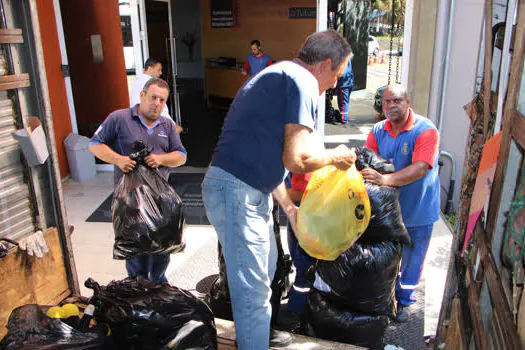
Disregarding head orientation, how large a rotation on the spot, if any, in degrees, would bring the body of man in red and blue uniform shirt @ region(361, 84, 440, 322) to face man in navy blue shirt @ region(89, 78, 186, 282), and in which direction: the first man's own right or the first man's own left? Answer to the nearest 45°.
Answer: approximately 45° to the first man's own right

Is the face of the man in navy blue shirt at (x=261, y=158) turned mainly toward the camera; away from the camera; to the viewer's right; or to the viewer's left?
to the viewer's right

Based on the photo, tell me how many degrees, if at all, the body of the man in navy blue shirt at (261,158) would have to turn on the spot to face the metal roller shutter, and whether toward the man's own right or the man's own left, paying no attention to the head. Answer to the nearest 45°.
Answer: approximately 180°

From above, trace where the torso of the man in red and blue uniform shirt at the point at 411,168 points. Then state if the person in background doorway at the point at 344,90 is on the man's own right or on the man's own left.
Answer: on the man's own right

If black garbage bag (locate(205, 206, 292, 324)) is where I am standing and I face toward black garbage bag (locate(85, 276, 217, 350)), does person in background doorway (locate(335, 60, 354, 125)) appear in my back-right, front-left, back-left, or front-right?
back-right

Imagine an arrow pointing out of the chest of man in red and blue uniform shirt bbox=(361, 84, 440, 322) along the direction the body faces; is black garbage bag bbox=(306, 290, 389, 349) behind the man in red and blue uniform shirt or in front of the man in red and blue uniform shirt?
in front

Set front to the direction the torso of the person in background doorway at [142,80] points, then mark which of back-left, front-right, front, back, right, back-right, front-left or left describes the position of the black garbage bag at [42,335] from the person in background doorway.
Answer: right

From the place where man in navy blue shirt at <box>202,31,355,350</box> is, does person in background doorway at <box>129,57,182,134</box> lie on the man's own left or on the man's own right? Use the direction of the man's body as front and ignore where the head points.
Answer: on the man's own left
